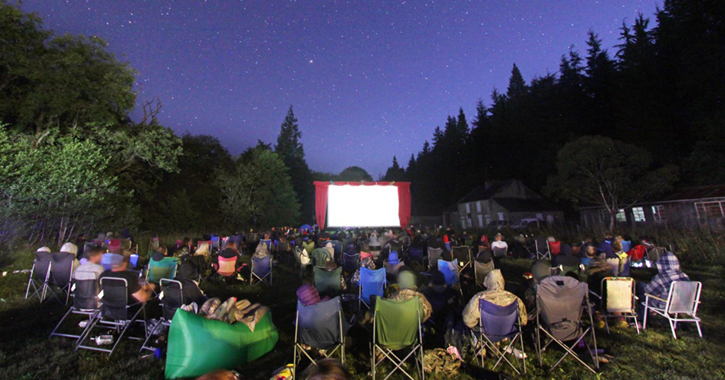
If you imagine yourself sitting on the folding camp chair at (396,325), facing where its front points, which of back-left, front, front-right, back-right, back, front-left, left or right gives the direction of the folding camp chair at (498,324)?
right

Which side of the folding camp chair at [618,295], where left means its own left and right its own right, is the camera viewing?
back

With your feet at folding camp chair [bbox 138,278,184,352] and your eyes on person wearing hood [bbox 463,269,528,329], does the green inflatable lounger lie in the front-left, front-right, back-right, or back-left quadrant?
front-right

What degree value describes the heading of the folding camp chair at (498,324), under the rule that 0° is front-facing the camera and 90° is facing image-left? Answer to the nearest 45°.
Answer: approximately 180°

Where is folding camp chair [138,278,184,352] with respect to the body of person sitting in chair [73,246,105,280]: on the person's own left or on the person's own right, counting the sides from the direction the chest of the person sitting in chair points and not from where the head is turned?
on the person's own right

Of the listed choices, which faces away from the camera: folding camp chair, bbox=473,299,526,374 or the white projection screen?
the folding camp chair

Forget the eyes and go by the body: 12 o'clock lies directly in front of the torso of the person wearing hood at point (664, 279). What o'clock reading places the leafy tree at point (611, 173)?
The leafy tree is roughly at 12 o'clock from the person wearing hood.

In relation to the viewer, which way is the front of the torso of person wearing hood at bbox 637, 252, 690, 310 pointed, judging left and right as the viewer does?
facing away from the viewer

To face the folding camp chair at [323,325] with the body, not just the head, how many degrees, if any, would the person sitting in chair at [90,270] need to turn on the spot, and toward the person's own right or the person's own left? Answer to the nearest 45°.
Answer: approximately 90° to the person's own right

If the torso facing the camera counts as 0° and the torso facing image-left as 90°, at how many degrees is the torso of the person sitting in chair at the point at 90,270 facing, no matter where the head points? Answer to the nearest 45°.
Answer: approximately 225°

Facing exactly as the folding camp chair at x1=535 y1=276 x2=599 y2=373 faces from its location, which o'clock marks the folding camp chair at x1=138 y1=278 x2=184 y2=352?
the folding camp chair at x1=138 y1=278 x2=184 y2=352 is roughly at 8 o'clock from the folding camp chair at x1=535 y1=276 x2=599 y2=373.

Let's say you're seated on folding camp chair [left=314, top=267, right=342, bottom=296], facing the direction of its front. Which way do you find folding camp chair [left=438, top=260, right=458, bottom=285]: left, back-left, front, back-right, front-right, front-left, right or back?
right

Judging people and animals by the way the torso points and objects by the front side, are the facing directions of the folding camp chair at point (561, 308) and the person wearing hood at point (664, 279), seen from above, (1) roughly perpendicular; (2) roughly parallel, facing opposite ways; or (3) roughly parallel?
roughly parallel

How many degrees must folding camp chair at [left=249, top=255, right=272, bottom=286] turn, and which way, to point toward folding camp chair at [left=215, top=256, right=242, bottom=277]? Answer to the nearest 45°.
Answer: approximately 90° to its left

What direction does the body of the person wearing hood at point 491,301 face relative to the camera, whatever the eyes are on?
away from the camera

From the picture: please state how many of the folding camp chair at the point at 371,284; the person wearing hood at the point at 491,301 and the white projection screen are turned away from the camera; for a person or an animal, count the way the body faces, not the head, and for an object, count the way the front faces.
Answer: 2

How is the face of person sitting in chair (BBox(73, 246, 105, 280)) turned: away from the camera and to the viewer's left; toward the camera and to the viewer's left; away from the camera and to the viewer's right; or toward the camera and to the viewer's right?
away from the camera and to the viewer's right

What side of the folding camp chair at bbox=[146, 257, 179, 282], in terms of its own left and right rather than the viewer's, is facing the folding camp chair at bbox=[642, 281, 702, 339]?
right

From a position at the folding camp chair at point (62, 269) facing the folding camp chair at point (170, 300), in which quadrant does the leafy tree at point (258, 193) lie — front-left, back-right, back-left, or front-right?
back-left

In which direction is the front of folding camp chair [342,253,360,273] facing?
away from the camera

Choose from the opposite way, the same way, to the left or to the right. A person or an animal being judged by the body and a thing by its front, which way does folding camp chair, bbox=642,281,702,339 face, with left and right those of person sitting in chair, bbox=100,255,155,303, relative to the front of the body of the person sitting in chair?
the same way
